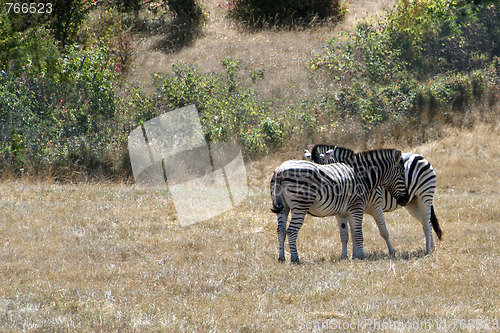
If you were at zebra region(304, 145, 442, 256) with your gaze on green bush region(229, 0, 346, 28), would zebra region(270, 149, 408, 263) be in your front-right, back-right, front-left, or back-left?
back-left

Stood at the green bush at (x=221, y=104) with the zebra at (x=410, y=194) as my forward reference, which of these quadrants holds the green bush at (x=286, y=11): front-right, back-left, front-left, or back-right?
back-left

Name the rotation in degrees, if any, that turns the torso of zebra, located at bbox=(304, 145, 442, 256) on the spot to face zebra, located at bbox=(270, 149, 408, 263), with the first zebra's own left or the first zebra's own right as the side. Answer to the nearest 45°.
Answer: approximately 45° to the first zebra's own left

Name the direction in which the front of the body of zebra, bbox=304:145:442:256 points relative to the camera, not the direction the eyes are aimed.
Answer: to the viewer's left

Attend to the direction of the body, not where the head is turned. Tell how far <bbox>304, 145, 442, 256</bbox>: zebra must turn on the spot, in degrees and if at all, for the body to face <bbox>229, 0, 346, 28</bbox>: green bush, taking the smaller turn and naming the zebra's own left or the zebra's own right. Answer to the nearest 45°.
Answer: approximately 90° to the zebra's own right
